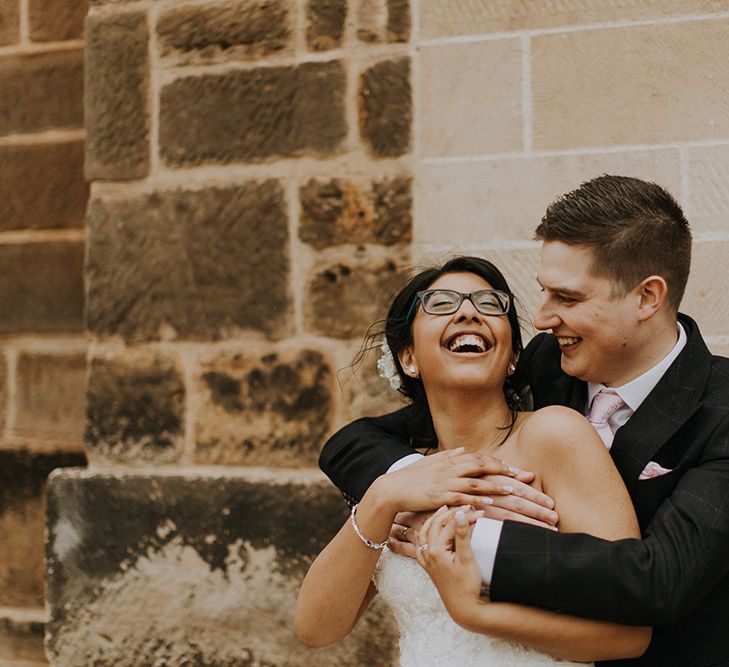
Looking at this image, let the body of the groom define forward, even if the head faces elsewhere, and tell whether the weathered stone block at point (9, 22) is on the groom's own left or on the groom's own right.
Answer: on the groom's own right

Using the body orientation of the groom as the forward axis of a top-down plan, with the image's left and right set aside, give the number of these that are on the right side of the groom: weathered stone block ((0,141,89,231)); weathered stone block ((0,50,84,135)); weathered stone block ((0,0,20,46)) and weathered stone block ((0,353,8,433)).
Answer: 4

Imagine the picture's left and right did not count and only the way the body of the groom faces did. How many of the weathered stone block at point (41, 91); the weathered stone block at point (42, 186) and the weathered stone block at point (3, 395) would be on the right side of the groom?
3

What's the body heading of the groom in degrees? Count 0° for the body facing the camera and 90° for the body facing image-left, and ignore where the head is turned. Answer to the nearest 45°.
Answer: approximately 45°

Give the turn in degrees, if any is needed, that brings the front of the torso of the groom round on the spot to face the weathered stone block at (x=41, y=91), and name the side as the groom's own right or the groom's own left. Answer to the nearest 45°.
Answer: approximately 90° to the groom's own right

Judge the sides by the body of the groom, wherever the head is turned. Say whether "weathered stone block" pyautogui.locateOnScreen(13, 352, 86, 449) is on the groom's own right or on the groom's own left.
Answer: on the groom's own right

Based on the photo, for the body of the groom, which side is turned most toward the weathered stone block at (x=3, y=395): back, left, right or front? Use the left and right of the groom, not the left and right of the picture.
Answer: right

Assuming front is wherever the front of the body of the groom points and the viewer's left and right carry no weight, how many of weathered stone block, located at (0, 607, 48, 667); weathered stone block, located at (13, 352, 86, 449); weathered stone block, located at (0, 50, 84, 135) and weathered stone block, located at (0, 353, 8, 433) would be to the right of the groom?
4
